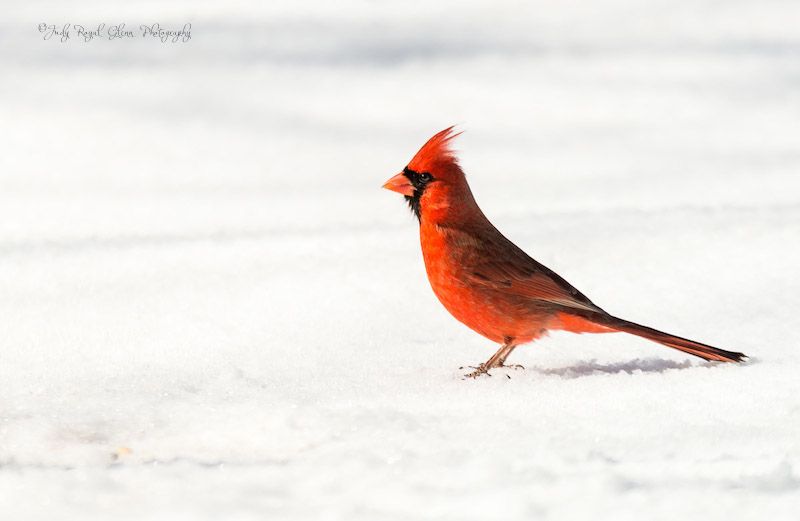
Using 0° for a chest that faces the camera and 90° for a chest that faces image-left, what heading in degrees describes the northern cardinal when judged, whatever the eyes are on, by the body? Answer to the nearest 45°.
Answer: approximately 90°
